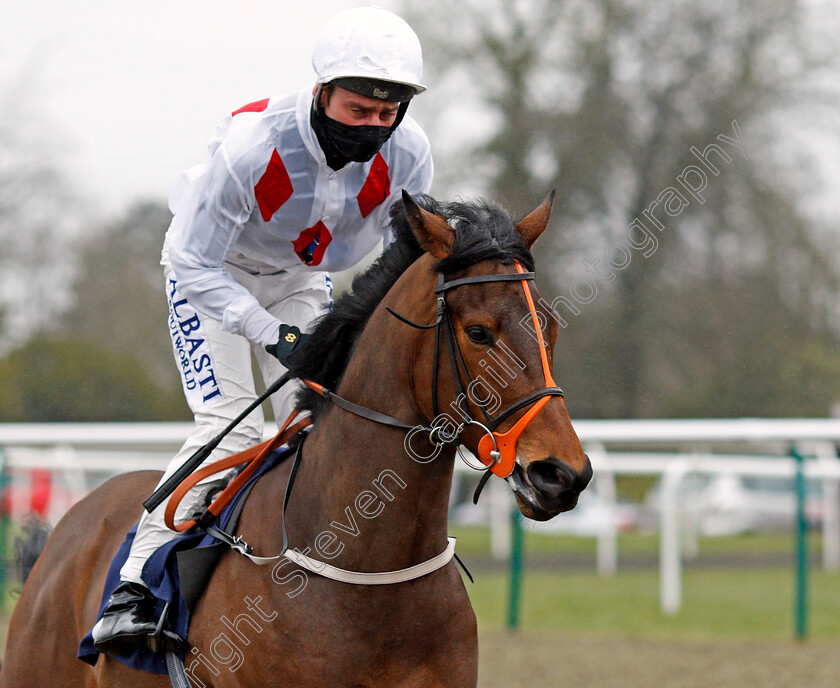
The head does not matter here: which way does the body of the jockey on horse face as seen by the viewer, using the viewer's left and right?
facing the viewer and to the right of the viewer

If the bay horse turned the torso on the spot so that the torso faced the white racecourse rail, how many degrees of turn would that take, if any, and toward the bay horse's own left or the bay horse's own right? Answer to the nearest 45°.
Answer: approximately 90° to the bay horse's own left

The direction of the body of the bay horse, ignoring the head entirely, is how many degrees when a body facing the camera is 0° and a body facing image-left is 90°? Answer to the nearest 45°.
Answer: approximately 315°

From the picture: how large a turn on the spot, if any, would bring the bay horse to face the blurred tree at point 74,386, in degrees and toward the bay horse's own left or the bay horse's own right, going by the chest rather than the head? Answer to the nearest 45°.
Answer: approximately 135° to the bay horse's own left

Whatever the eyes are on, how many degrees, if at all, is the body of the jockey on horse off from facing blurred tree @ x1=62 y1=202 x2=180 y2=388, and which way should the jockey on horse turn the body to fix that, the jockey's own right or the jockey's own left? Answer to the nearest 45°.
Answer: approximately 135° to the jockey's own left

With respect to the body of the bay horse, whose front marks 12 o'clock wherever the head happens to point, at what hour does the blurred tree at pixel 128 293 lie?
The blurred tree is roughly at 7 o'clock from the bay horse.
